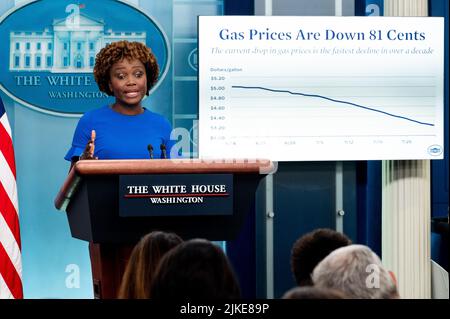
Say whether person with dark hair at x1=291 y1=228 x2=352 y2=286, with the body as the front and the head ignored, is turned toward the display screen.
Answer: yes

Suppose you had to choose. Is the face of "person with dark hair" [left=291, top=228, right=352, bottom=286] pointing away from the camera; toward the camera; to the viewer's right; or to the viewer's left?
away from the camera

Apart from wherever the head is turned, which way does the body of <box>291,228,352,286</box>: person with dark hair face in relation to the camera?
away from the camera

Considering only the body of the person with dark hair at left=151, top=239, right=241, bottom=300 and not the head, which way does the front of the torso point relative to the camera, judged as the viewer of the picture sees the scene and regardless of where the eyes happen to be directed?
away from the camera

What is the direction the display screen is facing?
toward the camera

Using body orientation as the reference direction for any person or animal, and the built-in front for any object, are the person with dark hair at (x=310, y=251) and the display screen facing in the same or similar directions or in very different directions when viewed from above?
very different directions

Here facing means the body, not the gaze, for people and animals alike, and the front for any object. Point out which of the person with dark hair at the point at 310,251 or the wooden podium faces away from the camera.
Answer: the person with dark hair

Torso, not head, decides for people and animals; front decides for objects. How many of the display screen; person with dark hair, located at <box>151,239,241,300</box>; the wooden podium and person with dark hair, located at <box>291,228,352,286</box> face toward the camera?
2

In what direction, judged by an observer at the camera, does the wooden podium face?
facing the viewer

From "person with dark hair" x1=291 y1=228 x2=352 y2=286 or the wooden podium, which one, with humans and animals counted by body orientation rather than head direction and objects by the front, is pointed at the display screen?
the person with dark hair

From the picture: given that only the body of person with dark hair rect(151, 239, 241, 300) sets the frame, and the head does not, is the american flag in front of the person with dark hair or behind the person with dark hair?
in front

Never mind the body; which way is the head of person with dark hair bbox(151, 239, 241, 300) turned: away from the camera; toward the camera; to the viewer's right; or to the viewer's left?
away from the camera

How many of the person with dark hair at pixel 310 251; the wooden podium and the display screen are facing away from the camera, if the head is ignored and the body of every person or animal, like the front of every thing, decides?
1
